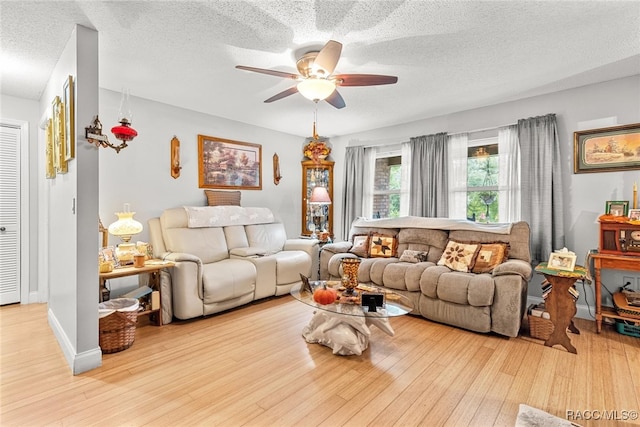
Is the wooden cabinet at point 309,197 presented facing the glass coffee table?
yes

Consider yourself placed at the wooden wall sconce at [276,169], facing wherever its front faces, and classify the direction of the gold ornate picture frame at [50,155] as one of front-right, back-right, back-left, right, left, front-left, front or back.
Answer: right

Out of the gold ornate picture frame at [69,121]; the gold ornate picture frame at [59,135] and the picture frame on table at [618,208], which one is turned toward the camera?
the picture frame on table

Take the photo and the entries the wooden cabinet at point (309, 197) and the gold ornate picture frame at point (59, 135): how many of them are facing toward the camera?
1

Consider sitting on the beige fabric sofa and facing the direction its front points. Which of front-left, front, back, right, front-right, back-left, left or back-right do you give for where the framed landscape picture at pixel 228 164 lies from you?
front-right

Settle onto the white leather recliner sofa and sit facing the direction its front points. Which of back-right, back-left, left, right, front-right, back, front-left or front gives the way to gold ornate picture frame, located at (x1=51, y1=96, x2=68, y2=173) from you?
right
